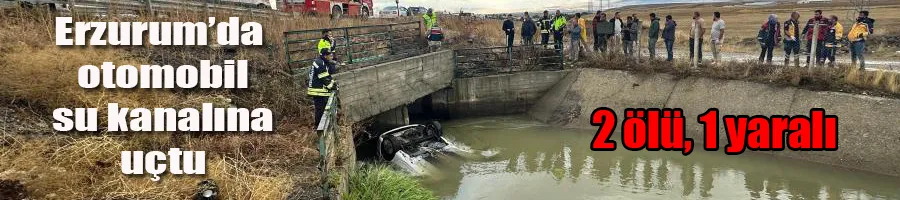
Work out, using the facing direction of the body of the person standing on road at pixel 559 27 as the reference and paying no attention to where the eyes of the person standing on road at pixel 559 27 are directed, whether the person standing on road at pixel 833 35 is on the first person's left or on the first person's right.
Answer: on the first person's left

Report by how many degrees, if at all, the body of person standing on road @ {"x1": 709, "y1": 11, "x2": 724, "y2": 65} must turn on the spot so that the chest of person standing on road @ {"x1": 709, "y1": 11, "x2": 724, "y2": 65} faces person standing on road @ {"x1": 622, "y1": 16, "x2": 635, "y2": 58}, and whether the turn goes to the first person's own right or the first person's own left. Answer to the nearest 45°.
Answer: approximately 90° to the first person's own right

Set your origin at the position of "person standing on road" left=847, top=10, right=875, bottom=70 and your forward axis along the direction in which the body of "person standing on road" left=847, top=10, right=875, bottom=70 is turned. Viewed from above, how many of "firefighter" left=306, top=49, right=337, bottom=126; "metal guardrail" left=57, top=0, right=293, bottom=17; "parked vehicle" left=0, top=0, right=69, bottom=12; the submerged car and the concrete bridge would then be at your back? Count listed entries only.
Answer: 0

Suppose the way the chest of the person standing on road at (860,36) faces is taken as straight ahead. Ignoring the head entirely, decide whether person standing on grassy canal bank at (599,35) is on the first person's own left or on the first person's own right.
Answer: on the first person's own right

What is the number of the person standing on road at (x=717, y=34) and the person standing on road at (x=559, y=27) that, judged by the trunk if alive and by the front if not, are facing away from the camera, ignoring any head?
0

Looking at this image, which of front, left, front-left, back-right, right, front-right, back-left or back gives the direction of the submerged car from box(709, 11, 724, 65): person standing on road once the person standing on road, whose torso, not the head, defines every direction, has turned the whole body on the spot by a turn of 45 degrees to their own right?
front-left

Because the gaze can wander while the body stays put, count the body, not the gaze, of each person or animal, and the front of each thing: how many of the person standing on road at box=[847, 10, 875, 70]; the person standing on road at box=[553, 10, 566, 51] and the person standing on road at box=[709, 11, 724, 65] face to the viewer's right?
0

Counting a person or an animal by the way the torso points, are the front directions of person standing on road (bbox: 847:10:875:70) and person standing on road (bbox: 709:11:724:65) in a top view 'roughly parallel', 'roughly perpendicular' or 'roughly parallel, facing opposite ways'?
roughly parallel

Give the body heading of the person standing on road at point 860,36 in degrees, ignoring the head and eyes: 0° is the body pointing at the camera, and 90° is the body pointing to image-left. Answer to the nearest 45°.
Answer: approximately 45°

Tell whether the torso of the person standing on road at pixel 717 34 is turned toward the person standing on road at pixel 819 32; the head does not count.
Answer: no

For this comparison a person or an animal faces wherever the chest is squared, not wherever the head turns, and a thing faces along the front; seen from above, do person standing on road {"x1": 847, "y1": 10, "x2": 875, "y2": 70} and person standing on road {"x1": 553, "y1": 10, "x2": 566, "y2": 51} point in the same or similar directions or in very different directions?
very different directions
